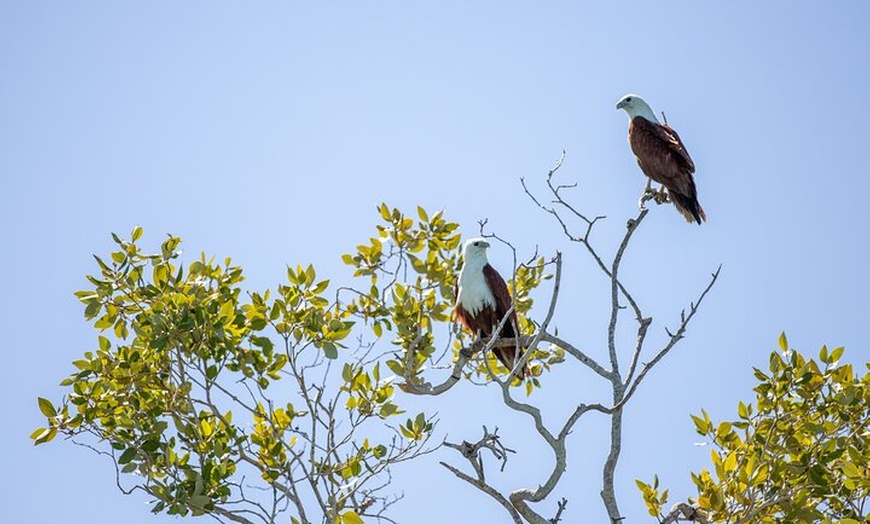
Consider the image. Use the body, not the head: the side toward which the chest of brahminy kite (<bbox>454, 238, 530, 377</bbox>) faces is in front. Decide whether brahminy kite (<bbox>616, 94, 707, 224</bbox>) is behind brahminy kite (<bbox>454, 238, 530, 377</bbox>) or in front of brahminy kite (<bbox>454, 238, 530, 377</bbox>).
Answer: behind

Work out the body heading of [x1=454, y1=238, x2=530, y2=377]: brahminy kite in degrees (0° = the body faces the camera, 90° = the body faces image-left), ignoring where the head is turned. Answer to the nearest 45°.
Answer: approximately 45°
